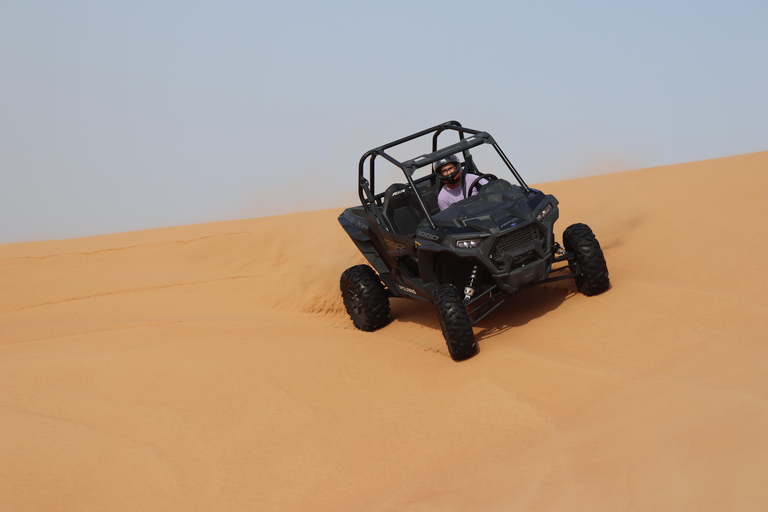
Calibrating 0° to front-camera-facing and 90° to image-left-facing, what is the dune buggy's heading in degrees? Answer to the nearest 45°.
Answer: approximately 315°
